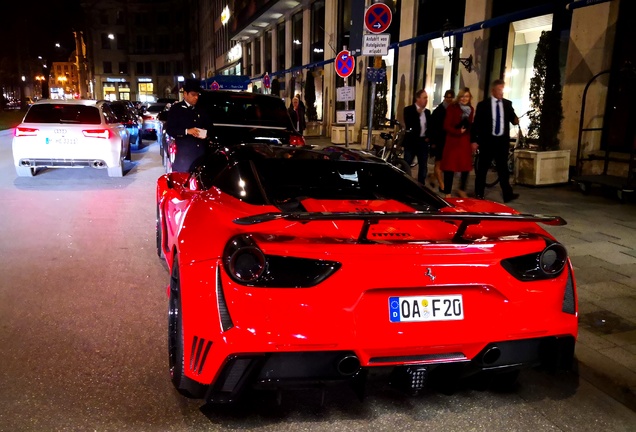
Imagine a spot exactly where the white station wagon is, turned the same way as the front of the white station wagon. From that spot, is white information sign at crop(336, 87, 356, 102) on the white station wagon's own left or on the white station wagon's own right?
on the white station wagon's own right

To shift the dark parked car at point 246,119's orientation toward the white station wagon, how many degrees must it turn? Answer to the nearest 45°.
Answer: approximately 45° to its left

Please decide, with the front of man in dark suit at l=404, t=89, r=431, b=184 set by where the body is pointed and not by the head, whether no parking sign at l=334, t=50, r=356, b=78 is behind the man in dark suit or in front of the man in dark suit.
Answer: behind

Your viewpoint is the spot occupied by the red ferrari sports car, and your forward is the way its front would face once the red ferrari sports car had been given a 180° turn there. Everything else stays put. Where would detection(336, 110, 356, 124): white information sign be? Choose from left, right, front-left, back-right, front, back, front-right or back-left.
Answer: back-left

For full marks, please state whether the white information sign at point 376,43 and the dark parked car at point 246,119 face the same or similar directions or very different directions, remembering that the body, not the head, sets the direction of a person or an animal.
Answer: very different directions

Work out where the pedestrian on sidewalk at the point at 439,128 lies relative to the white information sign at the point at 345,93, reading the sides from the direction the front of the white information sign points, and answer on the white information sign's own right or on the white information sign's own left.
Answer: on the white information sign's own left
